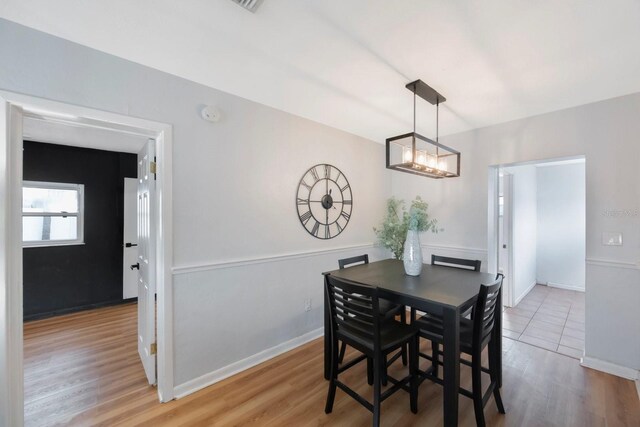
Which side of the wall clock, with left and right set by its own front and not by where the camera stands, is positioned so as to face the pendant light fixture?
front

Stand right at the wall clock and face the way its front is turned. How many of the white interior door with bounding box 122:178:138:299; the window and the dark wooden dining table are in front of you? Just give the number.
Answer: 1

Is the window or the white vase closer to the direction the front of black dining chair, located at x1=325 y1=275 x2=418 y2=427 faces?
the white vase

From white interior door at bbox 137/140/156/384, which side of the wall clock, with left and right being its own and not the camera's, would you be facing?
right

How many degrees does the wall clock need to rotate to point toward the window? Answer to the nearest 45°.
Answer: approximately 135° to its right

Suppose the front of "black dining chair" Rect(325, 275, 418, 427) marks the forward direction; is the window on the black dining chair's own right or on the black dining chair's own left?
on the black dining chair's own left

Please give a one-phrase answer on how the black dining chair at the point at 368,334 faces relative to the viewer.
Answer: facing away from the viewer and to the right of the viewer

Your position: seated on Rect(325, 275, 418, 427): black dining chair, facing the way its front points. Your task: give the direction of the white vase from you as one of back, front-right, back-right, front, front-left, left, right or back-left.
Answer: front

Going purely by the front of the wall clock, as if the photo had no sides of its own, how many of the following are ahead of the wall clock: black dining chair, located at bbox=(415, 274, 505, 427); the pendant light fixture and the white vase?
3

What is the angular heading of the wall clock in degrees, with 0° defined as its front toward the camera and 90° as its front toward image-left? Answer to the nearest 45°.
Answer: approximately 315°

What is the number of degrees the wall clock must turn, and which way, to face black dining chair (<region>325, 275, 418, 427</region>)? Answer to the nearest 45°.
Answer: approximately 45° to its right

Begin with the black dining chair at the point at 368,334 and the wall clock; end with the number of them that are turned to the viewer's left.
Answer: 0

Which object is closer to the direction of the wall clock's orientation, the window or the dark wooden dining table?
the dark wooden dining table

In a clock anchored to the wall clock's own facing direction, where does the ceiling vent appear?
The ceiling vent is roughly at 2 o'clock from the wall clock.

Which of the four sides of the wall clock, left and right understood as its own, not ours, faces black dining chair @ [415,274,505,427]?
front
